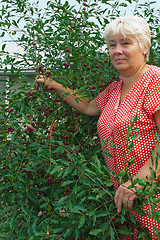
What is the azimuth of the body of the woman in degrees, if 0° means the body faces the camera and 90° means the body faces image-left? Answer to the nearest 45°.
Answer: approximately 45°
